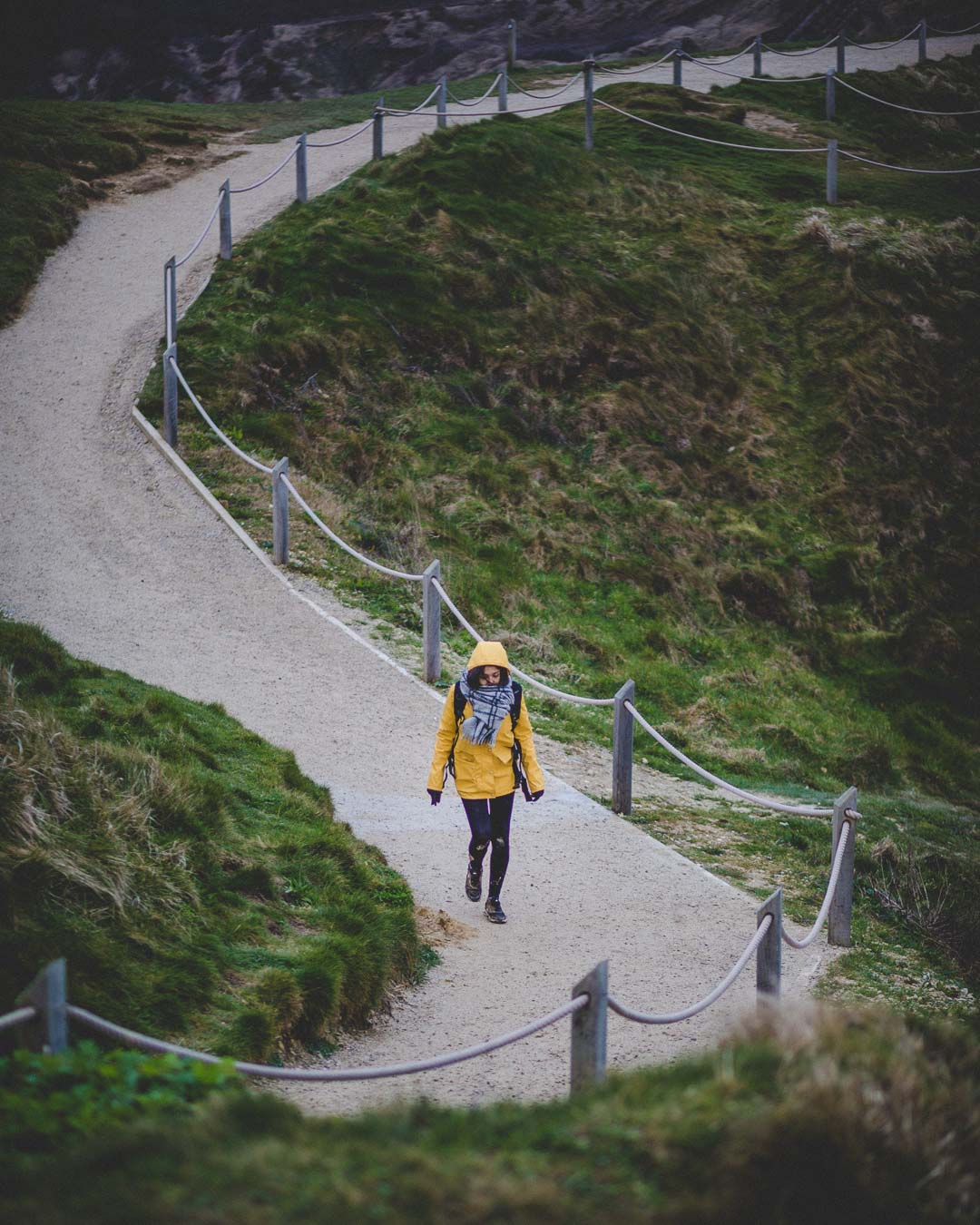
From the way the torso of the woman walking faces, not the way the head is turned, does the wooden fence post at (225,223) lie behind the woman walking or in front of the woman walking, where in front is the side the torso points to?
behind

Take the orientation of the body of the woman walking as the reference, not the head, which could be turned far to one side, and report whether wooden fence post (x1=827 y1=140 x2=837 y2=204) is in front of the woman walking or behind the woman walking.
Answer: behind

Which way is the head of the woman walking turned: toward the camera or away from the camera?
toward the camera

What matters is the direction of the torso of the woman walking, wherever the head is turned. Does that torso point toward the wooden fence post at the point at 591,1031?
yes

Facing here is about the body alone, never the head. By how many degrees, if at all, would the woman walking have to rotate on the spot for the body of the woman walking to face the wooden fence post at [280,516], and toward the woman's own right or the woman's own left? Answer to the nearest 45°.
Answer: approximately 180°

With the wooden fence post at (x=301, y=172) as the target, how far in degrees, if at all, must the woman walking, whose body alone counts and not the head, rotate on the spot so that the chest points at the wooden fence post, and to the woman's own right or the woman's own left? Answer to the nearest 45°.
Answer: approximately 180°

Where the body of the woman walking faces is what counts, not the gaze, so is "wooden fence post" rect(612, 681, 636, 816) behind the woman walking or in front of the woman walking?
behind

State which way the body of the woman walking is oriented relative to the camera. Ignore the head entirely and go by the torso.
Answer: toward the camera

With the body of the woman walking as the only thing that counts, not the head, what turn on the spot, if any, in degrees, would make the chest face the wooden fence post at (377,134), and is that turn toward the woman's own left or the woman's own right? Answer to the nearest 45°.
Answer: approximately 180°

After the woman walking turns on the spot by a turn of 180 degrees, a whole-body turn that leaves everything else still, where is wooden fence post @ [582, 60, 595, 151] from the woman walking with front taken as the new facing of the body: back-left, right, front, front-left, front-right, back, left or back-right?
front

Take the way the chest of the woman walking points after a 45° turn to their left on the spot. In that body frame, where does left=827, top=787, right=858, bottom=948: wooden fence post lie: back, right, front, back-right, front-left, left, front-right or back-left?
front-left
